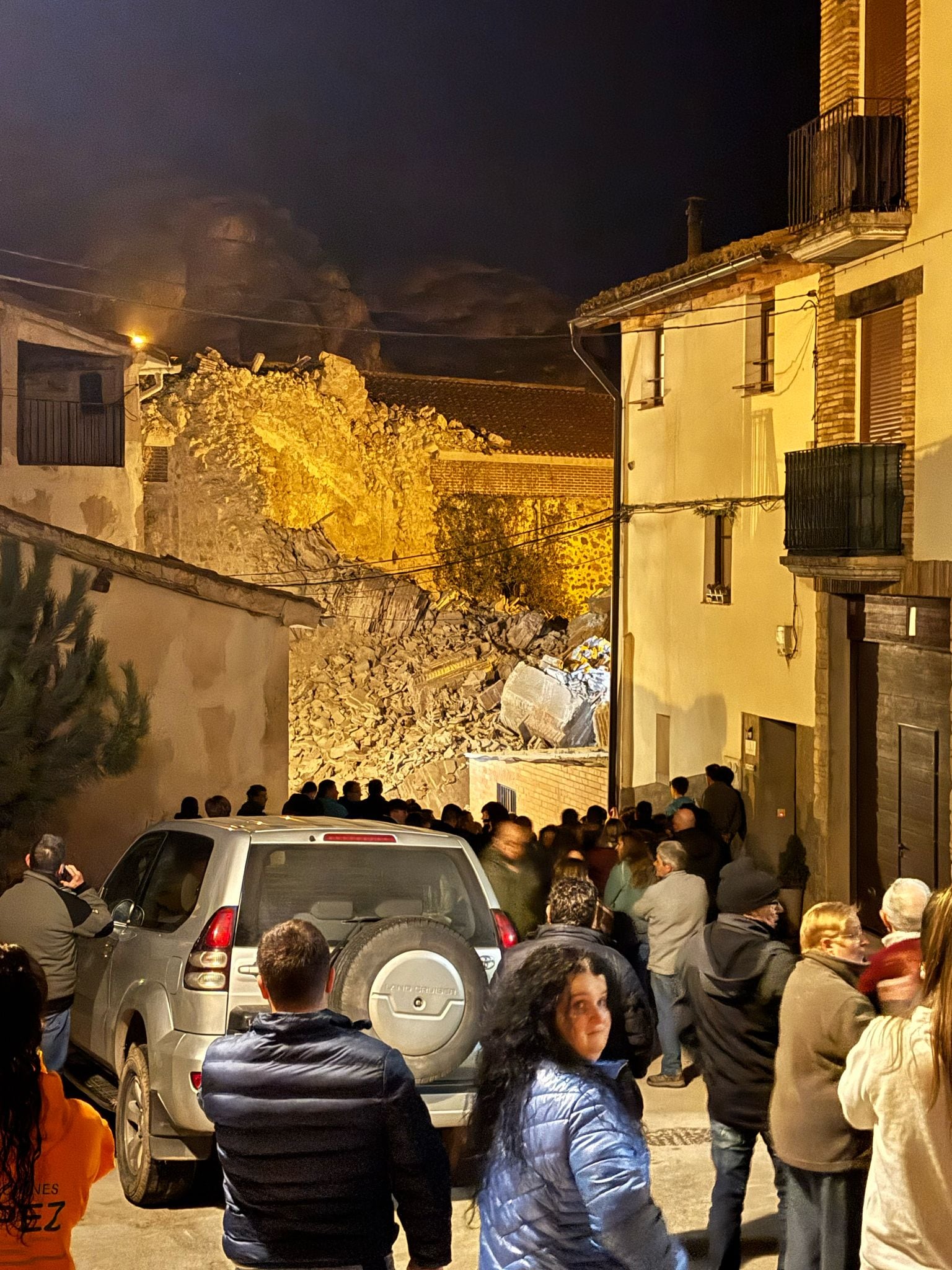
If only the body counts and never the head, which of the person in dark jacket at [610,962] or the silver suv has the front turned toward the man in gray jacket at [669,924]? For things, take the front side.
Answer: the person in dark jacket

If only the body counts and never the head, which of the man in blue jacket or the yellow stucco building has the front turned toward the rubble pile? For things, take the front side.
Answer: the man in blue jacket

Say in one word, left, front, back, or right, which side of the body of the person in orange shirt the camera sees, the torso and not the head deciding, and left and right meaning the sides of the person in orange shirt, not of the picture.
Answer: back

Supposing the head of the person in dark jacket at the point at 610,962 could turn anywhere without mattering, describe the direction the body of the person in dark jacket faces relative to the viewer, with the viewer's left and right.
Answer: facing away from the viewer

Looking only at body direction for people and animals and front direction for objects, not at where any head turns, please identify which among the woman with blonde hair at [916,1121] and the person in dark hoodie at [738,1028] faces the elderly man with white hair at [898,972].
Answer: the woman with blonde hair

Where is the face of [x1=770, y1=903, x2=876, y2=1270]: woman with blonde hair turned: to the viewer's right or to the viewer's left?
to the viewer's right

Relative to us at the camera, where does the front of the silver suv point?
facing away from the viewer and to the left of the viewer

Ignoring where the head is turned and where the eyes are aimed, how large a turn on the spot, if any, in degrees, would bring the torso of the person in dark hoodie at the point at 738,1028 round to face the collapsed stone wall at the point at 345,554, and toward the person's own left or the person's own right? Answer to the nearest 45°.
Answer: approximately 45° to the person's own left

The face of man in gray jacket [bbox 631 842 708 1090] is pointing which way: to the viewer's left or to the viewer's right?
to the viewer's left

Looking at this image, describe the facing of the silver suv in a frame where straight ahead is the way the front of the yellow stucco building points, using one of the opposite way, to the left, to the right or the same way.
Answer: to the right

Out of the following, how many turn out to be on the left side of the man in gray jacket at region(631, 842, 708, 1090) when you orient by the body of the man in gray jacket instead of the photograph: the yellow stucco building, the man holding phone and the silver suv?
2

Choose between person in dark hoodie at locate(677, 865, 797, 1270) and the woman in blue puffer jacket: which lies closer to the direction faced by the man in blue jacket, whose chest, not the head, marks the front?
the person in dark hoodie

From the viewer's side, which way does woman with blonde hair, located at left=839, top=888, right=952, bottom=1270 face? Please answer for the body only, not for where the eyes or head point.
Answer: away from the camera
